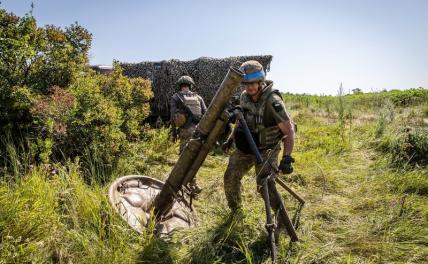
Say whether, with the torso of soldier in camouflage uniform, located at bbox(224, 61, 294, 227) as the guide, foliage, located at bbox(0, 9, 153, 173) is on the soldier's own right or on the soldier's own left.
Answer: on the soldier's own right

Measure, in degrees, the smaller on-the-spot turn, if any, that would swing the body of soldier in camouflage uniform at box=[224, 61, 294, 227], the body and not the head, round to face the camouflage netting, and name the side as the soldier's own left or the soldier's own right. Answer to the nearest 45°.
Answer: approximately 135° to the soldier's own right

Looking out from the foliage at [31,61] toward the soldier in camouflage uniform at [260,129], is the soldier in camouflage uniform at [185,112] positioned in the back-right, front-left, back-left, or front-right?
front-left

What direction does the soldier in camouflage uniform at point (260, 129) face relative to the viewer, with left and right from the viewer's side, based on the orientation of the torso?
facing the viewer and to the left of the viewer

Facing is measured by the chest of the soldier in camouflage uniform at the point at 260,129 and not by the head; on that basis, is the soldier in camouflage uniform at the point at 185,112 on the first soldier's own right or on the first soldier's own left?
on the first soldier's own right
